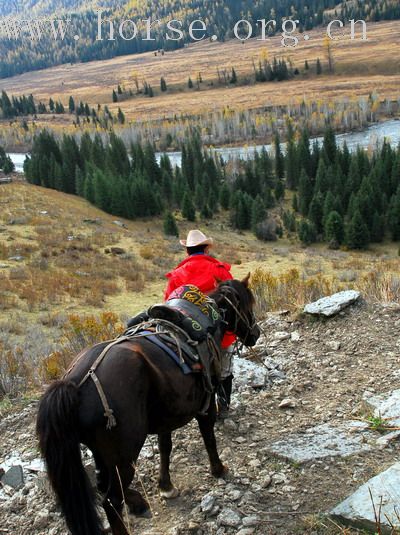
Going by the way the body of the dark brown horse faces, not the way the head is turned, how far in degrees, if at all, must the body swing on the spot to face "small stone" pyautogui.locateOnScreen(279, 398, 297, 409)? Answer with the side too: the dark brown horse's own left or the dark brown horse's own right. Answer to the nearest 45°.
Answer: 0° — it already faces it

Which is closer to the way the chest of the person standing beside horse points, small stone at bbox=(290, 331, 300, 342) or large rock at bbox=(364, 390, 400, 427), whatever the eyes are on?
the small stone

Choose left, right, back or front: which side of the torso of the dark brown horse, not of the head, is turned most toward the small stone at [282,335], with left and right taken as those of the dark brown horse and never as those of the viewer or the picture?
front

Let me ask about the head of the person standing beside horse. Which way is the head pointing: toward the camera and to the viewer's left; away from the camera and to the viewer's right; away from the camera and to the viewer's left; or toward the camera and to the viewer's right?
away from the camera and to the viewer's right

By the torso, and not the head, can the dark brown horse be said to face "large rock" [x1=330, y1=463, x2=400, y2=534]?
no

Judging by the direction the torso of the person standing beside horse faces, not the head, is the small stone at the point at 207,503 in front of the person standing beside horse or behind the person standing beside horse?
behind

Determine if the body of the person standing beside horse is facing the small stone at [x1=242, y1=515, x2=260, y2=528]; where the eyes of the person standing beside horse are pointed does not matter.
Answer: no

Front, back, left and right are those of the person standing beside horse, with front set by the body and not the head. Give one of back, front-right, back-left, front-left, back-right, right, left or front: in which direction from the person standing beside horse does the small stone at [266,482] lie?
back

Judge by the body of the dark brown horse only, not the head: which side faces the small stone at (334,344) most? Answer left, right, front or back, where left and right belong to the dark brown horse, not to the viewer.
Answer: front

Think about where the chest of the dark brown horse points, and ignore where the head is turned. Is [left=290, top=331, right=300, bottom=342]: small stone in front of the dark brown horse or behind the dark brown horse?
in front

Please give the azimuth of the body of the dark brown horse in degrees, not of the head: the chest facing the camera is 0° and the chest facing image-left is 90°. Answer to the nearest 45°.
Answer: approximately 225°

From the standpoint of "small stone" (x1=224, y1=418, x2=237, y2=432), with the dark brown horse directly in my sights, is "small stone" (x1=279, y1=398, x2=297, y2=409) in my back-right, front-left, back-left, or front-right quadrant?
back-left

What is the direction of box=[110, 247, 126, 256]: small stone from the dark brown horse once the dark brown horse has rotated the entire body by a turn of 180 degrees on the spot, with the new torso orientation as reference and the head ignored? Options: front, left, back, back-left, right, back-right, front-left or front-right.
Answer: back-right

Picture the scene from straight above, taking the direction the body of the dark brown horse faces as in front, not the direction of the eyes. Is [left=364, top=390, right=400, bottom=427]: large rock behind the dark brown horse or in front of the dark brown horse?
in front

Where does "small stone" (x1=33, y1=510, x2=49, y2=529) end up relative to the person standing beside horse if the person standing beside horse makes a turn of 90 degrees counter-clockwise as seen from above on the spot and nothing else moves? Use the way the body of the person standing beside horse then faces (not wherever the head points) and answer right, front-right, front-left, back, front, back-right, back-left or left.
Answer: front-left

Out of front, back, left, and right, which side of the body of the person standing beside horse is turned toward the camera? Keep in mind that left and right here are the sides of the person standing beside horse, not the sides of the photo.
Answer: back

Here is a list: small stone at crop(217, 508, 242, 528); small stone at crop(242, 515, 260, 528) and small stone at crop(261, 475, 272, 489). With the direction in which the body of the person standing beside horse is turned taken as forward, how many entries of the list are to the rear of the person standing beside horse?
3

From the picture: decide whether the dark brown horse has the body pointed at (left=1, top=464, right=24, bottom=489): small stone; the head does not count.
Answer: no
